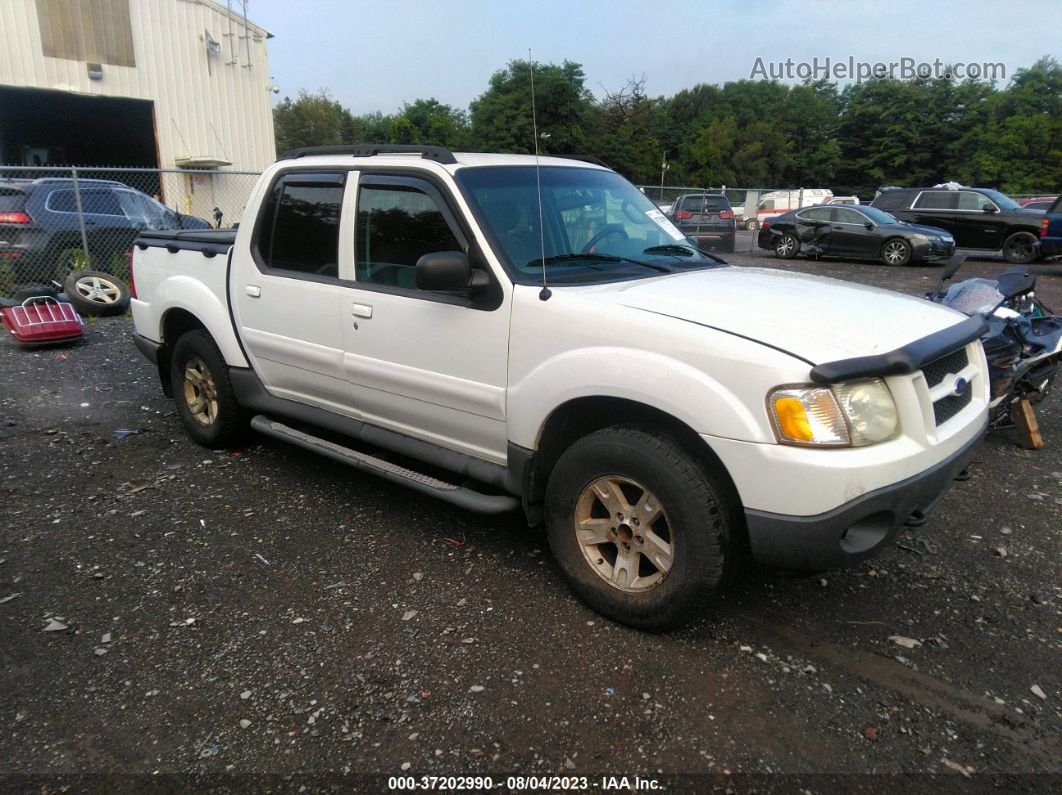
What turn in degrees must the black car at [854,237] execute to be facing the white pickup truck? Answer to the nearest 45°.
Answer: approximately 90° to its right

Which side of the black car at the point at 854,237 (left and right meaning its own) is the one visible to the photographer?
right

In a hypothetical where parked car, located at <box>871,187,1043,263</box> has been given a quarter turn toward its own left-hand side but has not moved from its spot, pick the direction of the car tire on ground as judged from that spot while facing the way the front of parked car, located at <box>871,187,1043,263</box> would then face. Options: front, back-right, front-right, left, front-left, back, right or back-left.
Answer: back-left

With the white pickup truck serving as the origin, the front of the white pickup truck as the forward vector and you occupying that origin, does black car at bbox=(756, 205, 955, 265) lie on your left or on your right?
on your left

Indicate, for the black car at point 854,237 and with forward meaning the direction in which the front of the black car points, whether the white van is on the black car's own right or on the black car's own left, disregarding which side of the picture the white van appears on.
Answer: on the black car's own left

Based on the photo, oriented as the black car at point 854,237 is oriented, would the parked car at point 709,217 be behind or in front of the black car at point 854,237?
behind

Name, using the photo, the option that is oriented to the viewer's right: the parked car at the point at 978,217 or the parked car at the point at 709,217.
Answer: the parked car at the point at 978,217

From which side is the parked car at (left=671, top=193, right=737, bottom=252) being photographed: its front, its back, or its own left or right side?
back

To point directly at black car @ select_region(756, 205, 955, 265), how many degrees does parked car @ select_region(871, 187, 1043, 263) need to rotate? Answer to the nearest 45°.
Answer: approximately 135° to its right

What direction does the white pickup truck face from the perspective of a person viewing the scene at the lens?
facing the viewer and to the right of the viewer

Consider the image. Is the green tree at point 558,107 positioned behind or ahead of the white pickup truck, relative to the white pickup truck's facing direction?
behind

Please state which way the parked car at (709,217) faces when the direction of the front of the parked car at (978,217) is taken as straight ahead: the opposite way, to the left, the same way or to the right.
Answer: to the left

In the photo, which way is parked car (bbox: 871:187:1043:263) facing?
to the viewer's right

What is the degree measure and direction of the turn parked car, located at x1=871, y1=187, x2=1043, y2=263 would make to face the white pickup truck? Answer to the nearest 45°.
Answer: approximately 90° to its right
